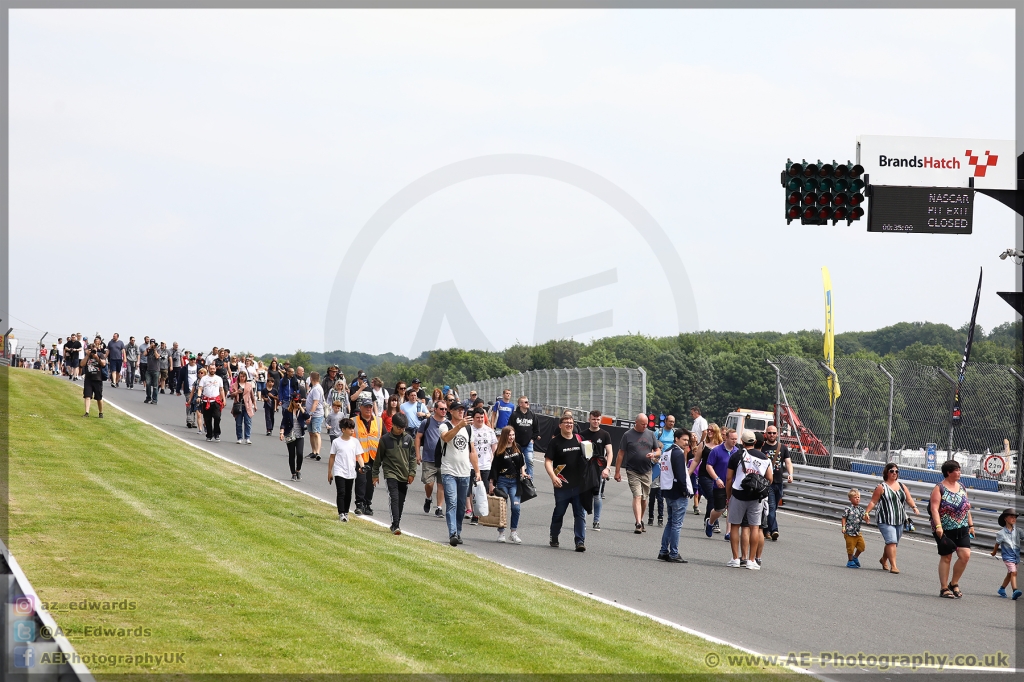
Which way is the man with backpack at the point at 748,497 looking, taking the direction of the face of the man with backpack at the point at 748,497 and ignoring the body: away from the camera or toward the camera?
away from the camera

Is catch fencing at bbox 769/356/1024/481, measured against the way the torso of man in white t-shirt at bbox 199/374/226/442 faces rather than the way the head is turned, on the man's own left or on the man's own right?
on the man's own left

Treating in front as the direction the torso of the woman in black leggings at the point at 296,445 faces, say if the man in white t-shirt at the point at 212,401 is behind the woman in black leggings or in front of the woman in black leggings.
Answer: behind

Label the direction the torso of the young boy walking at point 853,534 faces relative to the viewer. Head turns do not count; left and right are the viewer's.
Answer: facing the viewer and to the right of the viewer

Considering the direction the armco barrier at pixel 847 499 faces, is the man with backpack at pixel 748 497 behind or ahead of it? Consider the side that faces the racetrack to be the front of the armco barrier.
ahead

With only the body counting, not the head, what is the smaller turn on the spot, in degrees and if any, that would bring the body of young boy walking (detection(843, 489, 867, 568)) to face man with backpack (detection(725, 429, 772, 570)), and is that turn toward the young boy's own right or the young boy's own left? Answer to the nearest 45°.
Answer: approximately 90° to the young boy's own right
